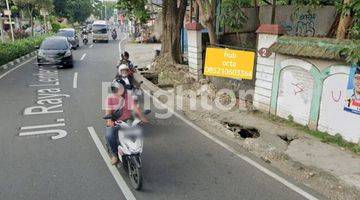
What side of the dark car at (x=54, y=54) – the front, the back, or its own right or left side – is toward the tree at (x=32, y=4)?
back

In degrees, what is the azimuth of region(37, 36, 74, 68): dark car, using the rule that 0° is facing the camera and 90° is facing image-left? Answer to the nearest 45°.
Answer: approximately 0°

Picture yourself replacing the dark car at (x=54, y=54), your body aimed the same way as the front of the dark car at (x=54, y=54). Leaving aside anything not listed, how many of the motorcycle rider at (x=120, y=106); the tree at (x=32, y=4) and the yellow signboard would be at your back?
1

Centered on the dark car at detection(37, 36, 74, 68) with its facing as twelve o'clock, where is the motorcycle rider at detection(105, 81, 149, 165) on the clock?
The motorcycle rider is roughly at 12 o'clock from the dark car.

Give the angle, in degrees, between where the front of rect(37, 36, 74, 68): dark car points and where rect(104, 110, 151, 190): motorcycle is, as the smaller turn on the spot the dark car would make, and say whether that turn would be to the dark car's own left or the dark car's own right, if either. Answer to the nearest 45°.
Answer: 0° — it already faces it

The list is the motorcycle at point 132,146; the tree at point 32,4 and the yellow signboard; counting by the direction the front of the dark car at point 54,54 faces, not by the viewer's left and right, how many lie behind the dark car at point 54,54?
1

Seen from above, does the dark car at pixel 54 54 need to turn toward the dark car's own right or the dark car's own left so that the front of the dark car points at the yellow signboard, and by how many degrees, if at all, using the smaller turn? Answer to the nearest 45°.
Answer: approximately 45° to the dark car's own left

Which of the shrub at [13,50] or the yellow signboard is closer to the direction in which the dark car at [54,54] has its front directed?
the yellow signboard

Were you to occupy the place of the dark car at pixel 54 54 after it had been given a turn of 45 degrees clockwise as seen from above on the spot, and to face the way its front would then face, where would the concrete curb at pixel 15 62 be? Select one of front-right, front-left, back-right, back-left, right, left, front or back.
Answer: right
